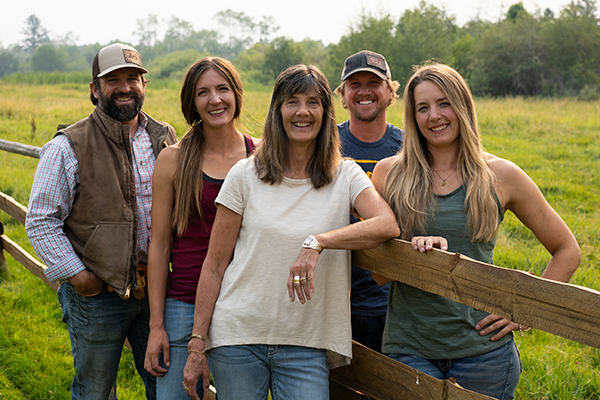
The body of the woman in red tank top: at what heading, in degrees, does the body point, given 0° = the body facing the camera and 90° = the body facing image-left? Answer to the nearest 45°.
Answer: approximately 315°

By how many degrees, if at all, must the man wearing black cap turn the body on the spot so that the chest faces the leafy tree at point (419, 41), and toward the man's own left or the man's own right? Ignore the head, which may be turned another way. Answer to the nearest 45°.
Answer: approximately 180°

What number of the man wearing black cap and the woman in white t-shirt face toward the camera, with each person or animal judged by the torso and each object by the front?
2

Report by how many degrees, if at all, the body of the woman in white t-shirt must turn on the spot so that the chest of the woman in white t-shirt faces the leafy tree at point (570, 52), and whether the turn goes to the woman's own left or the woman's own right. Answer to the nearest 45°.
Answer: approximately 135° to the woman's own left

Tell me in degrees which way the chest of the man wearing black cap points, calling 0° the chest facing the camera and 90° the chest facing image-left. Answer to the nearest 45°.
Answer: approximately 0°

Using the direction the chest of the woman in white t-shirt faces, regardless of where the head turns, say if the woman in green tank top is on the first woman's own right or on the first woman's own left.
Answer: on the first woman's own left

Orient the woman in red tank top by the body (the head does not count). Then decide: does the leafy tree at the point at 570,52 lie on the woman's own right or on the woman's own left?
on the woman's own left
